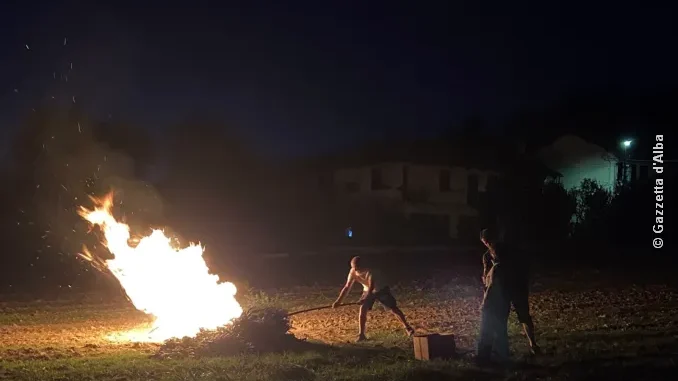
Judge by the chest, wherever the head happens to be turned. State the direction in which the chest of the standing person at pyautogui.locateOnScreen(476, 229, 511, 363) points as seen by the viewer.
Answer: to the viewer's left
